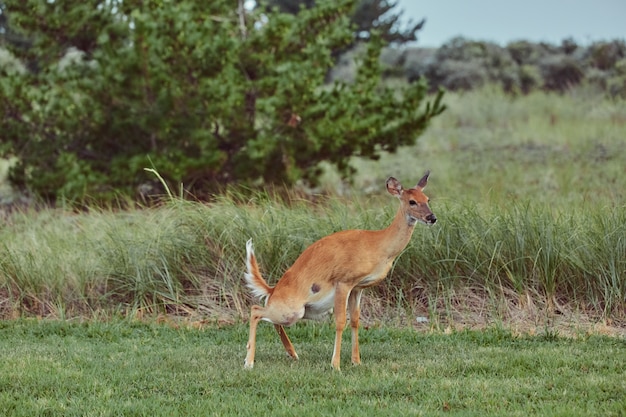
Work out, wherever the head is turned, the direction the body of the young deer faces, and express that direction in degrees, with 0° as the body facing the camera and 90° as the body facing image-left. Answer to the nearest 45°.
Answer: approximately 270°

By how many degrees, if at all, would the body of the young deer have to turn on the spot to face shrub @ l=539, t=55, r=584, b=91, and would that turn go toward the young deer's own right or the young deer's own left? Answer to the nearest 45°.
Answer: approximately 90° to the young deer's own left
